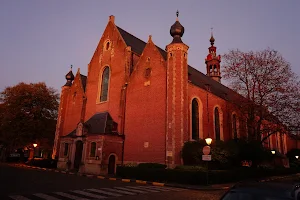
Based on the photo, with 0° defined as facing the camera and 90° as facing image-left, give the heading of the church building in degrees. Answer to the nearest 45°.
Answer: approximately 45°
